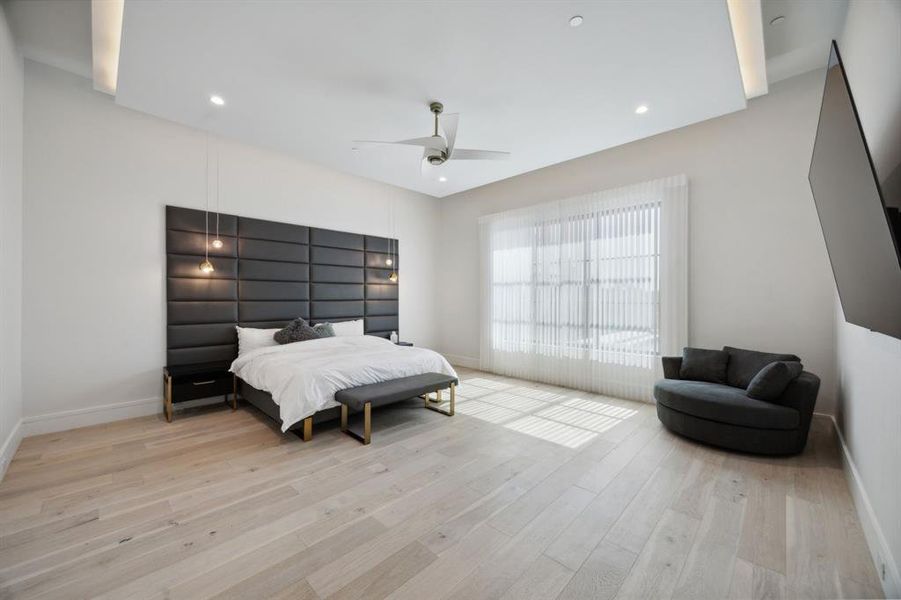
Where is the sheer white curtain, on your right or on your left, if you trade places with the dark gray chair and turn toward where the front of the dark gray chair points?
on your right

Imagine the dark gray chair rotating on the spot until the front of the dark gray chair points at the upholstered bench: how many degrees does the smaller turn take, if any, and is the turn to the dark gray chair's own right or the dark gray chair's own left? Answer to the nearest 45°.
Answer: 0° — it already faces it

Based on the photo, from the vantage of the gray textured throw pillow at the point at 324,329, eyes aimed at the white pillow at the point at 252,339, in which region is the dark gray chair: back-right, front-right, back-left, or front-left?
back-left

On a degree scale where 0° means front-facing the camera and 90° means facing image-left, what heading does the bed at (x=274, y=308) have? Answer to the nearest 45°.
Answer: approximately 315°

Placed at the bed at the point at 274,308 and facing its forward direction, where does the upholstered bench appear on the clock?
The upholstered bench is roughly at 12 o'clock from the bed.

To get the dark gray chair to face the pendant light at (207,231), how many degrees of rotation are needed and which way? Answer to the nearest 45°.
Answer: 0° — it already faces it

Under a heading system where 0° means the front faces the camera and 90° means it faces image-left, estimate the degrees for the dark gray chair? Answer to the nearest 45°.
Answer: approximately 45°

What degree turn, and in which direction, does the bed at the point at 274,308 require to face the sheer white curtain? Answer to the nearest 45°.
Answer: approximately 45° to its left

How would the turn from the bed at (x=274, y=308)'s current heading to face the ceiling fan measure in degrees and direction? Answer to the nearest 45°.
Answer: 0° — it already faces it

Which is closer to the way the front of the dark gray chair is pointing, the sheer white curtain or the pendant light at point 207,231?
the pendant light
